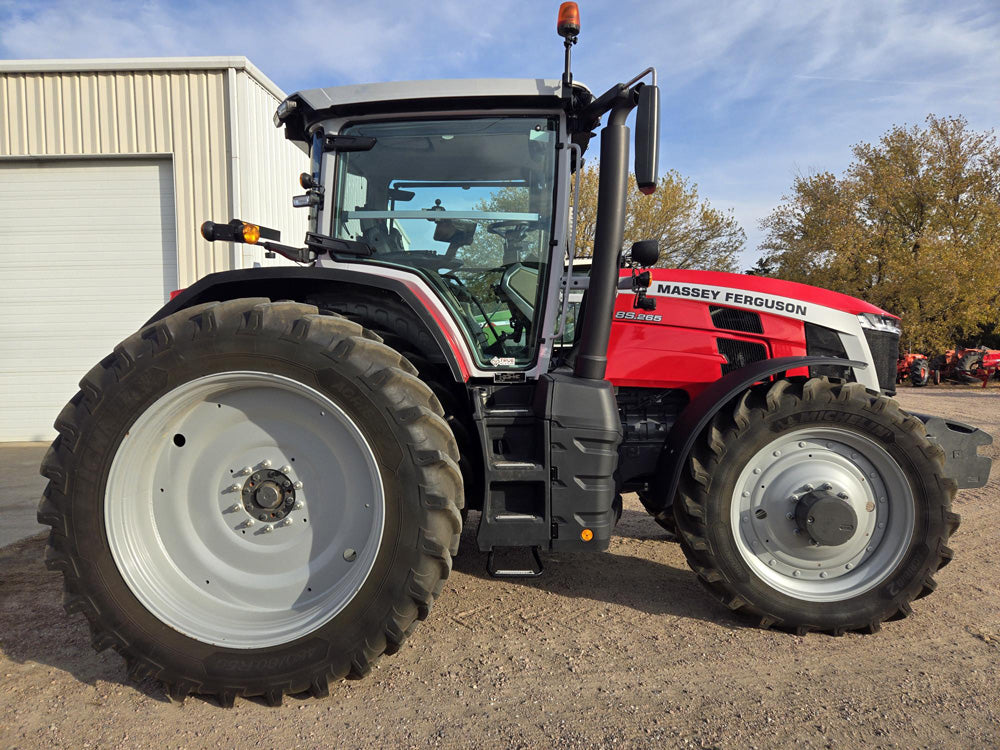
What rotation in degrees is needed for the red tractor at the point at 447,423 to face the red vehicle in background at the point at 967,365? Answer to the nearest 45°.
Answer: approximately 45° to its left

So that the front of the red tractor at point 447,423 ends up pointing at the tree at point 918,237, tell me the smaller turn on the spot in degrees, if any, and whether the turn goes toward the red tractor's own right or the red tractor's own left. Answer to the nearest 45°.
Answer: approximately 45° to the red tractor's own left

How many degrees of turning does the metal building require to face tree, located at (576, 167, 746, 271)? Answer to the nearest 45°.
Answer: approximately 135° to its left

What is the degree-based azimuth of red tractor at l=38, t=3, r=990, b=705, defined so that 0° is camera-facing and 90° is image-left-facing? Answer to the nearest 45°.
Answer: approximately 270°

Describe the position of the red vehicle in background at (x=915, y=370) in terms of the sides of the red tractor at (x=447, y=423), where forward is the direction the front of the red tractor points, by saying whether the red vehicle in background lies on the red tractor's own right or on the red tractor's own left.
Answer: on the red tractor's own left

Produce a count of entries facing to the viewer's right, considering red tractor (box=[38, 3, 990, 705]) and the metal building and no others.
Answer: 1

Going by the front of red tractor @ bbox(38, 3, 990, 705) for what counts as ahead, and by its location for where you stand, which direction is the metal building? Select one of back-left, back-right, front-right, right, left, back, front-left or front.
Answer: back-left

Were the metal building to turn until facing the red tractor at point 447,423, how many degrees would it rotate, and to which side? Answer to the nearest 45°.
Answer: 0° — it already faces it

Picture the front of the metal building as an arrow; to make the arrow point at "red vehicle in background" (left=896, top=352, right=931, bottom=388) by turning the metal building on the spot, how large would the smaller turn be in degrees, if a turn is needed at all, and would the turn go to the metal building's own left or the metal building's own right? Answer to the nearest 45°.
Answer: approximately 90° to the metal building's own left
